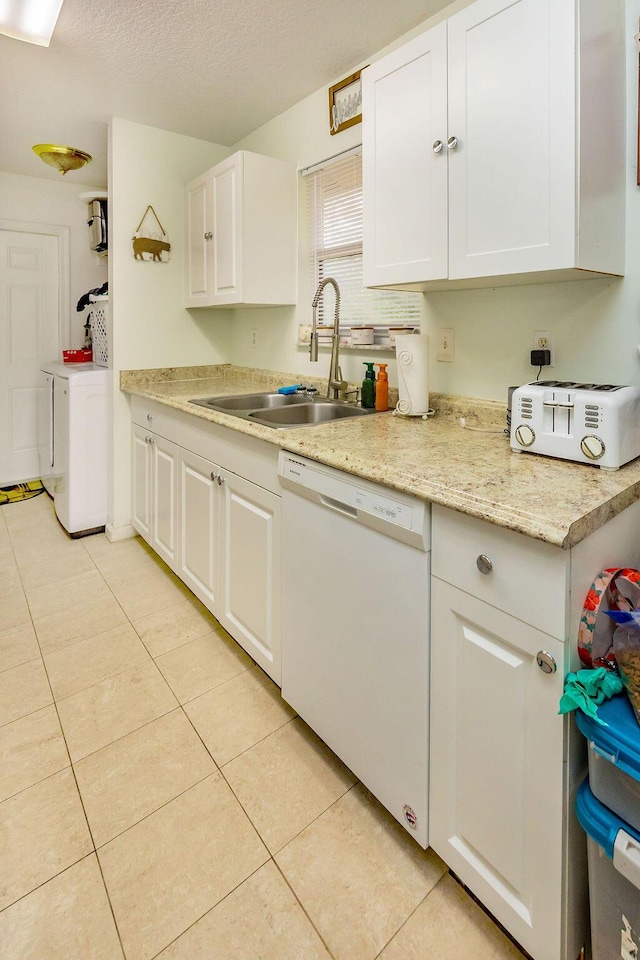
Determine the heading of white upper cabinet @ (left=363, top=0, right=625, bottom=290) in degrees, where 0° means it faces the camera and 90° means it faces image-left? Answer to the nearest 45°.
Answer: approximately 45°

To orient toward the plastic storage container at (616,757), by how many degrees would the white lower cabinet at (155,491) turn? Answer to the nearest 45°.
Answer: approximately 45° to its left

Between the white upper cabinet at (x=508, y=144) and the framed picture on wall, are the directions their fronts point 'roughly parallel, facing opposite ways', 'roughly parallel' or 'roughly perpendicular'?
roughly parallel

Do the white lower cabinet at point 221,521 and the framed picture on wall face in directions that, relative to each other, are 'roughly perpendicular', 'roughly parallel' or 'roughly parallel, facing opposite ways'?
roughly parallel

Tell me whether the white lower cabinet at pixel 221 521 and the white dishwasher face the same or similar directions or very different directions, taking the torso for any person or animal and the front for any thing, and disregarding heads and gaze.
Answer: same or similar directions

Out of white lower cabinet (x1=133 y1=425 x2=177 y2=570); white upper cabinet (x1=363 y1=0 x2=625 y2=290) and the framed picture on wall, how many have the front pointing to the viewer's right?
0

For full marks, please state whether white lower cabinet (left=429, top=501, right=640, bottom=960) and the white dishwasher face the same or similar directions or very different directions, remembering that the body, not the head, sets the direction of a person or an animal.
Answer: same or similar directions

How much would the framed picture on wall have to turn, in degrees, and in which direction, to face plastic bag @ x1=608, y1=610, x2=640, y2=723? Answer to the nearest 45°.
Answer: approximately 45° to its left

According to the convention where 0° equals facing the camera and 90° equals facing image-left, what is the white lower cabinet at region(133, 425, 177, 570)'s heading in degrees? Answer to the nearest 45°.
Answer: approximately 45°

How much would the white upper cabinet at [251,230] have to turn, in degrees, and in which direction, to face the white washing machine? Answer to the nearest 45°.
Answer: approximately 90° to its right

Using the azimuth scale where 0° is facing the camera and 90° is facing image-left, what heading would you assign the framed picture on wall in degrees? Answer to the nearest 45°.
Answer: approximately 45°

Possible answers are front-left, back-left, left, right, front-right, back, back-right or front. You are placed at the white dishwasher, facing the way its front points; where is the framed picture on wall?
back-right
